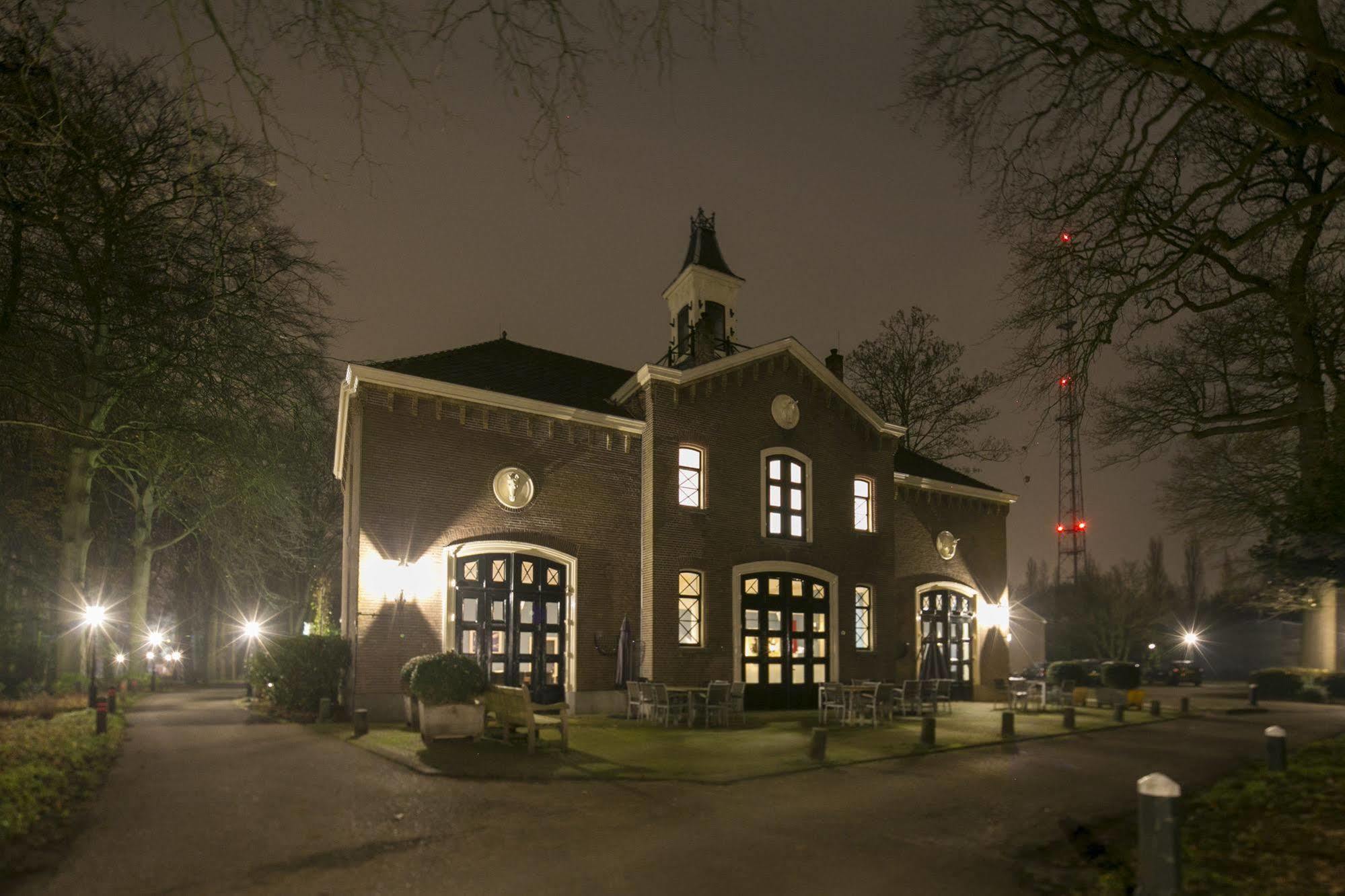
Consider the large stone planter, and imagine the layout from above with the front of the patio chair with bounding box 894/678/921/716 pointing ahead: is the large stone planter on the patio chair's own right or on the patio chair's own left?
on the patio chair's own left

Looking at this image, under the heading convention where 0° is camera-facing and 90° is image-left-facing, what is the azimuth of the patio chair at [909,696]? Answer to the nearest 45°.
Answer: approximately 135°

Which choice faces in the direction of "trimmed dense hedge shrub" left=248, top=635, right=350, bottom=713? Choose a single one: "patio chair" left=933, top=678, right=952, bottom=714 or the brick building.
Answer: the patio chair

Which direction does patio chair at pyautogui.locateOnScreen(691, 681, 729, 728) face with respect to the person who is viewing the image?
facing away from the viewer and to the left of the viewer

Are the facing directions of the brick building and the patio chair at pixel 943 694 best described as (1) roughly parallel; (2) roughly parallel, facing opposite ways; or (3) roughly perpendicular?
roughly perpendicular

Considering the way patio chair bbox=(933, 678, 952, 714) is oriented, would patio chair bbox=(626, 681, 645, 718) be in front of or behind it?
in front

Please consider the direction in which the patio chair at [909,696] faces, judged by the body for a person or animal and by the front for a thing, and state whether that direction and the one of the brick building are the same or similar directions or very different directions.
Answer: very different directions

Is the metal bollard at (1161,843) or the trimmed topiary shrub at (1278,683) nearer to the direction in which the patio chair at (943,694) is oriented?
the metal bollard

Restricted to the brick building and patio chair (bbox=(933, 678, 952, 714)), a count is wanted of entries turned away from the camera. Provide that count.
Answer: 0
